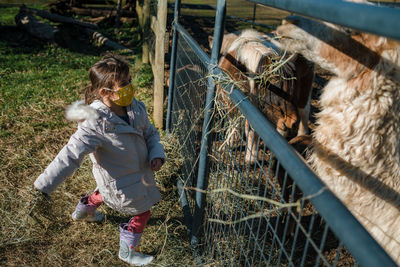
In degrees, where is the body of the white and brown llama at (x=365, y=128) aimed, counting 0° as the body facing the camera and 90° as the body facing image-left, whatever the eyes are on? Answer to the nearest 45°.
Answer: approximately 90°

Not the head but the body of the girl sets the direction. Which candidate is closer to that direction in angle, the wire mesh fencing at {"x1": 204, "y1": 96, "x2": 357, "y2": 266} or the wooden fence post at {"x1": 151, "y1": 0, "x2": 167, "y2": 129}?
the wire mesh fencing

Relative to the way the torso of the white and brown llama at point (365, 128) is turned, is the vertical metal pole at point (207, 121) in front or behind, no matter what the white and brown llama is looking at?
in front

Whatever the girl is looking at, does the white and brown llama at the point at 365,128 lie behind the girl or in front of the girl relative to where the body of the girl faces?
in front

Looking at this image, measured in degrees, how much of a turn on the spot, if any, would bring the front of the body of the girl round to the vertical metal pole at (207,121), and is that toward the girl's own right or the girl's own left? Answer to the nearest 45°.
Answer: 0° — they already face it

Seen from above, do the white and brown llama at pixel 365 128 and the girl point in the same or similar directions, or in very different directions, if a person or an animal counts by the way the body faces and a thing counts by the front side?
very different directions

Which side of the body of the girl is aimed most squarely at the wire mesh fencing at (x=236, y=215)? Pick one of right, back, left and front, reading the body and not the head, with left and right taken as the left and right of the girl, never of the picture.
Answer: front

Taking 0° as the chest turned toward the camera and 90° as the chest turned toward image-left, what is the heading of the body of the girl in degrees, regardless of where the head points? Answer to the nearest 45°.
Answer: approximately 315°

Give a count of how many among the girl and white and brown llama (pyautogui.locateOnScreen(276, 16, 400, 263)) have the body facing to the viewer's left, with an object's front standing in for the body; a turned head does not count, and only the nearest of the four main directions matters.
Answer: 1
